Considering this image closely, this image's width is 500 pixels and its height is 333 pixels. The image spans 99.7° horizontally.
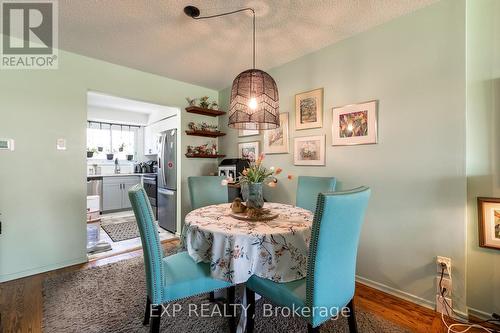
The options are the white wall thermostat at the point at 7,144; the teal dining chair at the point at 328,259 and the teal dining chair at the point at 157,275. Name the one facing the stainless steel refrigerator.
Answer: the teal dining chair at the point at 328,259

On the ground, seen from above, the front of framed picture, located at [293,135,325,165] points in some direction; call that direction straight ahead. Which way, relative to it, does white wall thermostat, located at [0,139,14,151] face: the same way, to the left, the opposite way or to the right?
to the left

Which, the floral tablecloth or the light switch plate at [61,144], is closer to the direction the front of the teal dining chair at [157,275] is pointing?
the floral tablecloth

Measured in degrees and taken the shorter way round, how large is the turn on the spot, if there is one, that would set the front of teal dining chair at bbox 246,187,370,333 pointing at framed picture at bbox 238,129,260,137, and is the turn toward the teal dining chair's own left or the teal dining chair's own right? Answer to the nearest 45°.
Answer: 0° — it already faces it

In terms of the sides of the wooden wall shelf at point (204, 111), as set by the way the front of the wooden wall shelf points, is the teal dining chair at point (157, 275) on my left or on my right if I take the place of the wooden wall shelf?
on my right

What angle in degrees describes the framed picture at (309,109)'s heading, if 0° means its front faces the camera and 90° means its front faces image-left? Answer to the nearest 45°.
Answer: approximately 45°

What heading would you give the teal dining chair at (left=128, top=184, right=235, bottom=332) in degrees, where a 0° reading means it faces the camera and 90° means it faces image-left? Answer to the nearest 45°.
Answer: approximately 270°

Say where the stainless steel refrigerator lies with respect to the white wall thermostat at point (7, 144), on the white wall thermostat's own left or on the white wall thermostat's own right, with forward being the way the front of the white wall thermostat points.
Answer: on the white wall thermostat's own left
